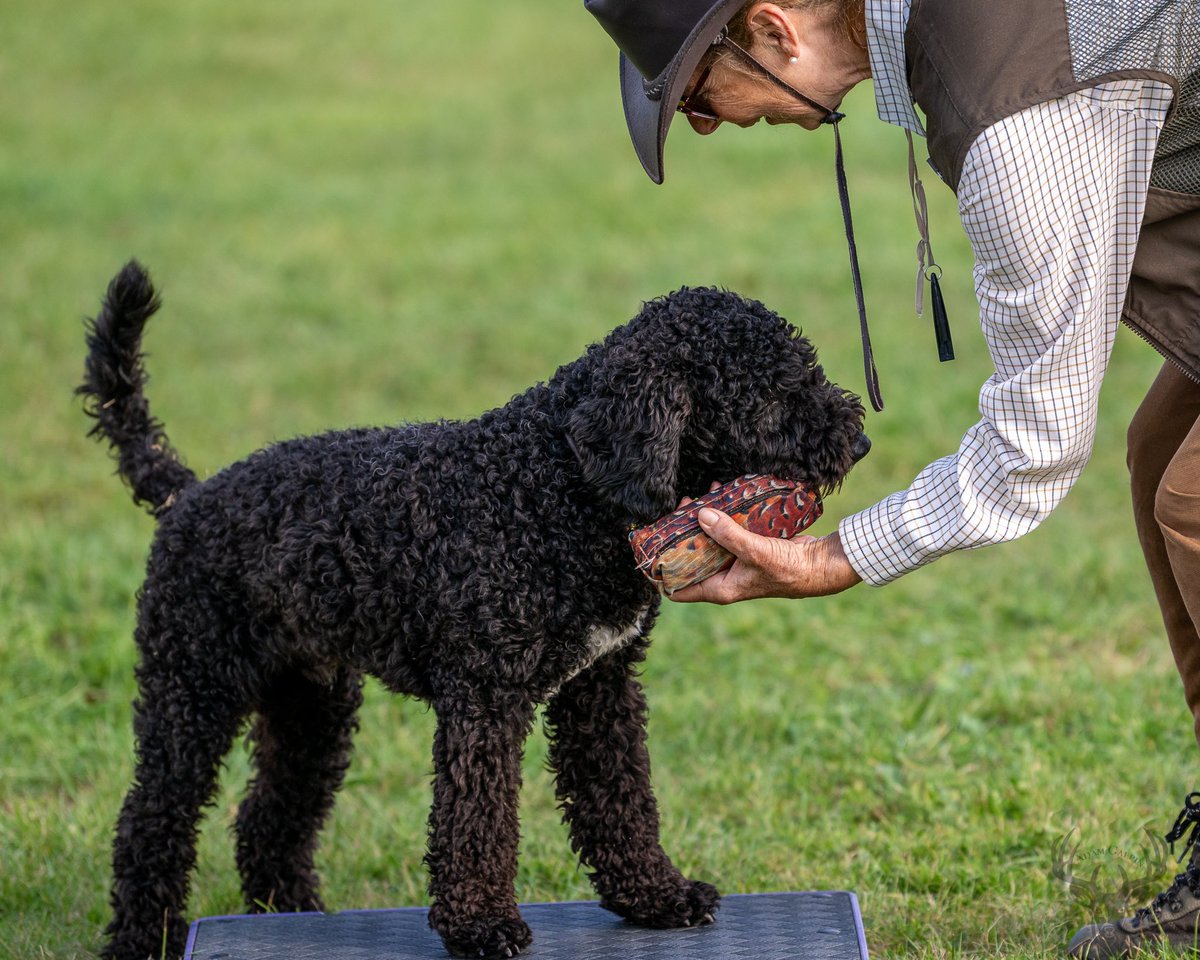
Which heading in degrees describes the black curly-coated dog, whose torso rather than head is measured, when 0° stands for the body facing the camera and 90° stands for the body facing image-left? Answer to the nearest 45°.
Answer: approximately 270°
